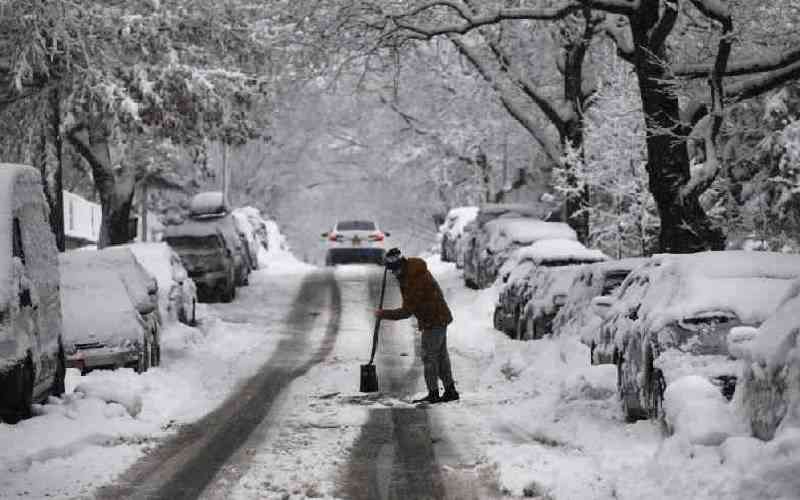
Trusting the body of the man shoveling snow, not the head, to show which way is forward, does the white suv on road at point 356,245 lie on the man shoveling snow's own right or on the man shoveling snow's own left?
on the man shoveling snow's own right

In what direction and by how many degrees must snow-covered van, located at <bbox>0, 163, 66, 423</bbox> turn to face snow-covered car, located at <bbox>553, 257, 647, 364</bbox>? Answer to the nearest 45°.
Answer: approximately 90° to its left

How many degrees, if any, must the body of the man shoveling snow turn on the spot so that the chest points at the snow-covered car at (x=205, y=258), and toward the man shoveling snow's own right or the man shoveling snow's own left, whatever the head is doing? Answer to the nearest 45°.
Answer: approximately 90° to the man shoveling snow's own right

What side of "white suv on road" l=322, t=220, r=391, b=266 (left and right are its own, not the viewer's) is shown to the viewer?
back

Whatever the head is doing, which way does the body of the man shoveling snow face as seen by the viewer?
to the viewer's left

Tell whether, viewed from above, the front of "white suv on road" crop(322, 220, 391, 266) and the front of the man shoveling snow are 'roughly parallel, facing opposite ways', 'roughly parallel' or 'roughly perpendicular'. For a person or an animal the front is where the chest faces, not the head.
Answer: roughly perpendicular

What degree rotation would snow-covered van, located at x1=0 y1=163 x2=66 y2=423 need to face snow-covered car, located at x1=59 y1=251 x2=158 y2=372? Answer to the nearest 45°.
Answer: approximately 180°

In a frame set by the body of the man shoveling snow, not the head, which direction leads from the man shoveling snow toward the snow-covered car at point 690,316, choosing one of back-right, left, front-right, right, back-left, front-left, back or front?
back-left
